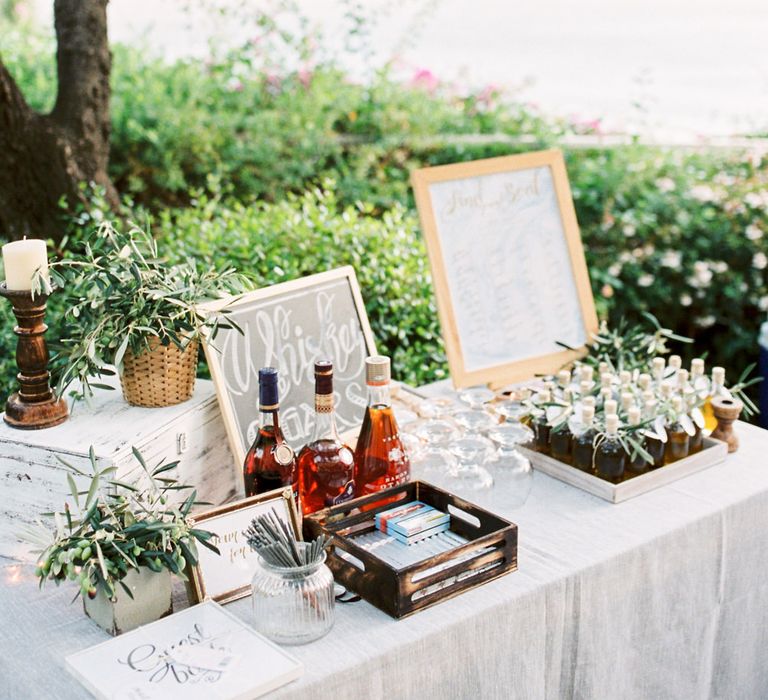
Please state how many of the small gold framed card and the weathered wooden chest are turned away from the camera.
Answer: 0

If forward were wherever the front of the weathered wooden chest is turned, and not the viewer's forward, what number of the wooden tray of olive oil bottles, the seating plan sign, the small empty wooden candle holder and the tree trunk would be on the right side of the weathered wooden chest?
0

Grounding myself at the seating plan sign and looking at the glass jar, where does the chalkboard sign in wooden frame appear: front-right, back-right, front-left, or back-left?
front-right

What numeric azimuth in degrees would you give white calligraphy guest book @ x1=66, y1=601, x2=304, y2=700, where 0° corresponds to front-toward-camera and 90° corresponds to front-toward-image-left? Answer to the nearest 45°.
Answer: approximately 315°

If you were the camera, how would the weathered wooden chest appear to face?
facing the viewer and to the right of the viewer

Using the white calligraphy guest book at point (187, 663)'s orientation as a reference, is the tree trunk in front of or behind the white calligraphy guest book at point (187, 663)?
behind

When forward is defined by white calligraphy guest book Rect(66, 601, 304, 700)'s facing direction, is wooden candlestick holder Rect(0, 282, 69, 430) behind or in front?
behind

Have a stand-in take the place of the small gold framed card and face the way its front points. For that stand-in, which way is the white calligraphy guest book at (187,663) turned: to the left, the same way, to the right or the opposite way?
the same way
